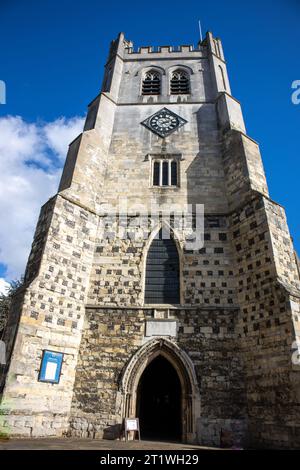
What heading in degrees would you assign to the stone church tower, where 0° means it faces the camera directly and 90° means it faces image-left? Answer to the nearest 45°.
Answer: approximately 0°

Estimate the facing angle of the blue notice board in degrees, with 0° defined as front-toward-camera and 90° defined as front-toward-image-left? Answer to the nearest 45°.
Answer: approximately 0°
